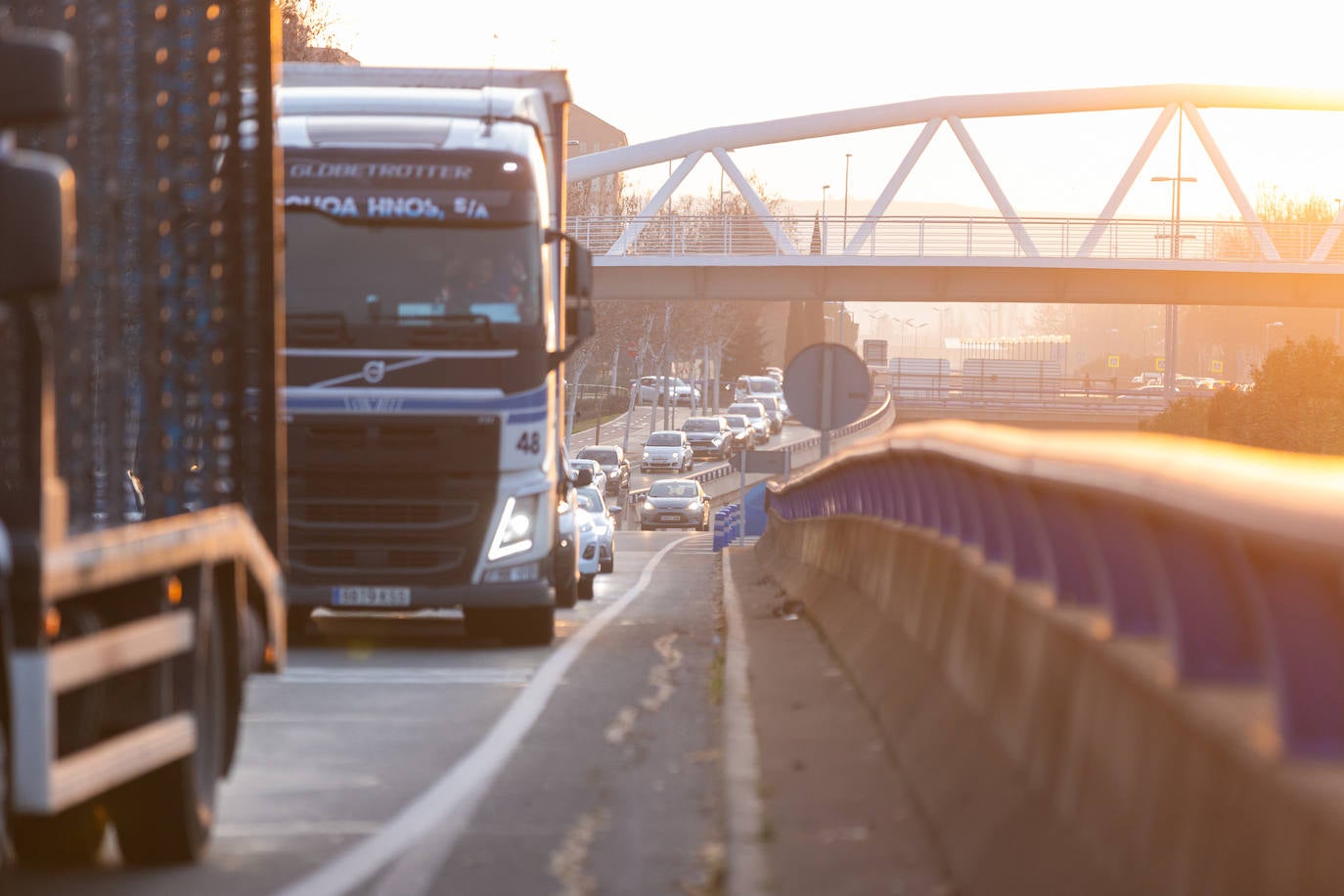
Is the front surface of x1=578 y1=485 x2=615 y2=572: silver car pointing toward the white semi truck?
yes

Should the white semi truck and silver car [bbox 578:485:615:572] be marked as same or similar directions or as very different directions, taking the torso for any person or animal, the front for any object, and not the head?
same or similar directions

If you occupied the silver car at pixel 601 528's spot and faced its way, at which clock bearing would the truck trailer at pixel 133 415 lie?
The truck trailer is roughly at 12 o'clock from the silver car.

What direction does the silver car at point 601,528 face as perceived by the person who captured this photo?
facing the viewer

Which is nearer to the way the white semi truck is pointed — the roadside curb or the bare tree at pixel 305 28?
the roadside curb

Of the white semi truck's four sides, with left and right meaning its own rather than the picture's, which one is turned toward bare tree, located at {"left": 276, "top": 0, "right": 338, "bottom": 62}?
back

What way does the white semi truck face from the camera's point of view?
toward the camera

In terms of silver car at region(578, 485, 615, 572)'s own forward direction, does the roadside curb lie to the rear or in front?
in front

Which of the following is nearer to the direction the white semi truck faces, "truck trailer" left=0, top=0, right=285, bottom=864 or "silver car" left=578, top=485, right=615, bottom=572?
the truck trailer

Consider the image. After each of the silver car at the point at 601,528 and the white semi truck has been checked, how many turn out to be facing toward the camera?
2
